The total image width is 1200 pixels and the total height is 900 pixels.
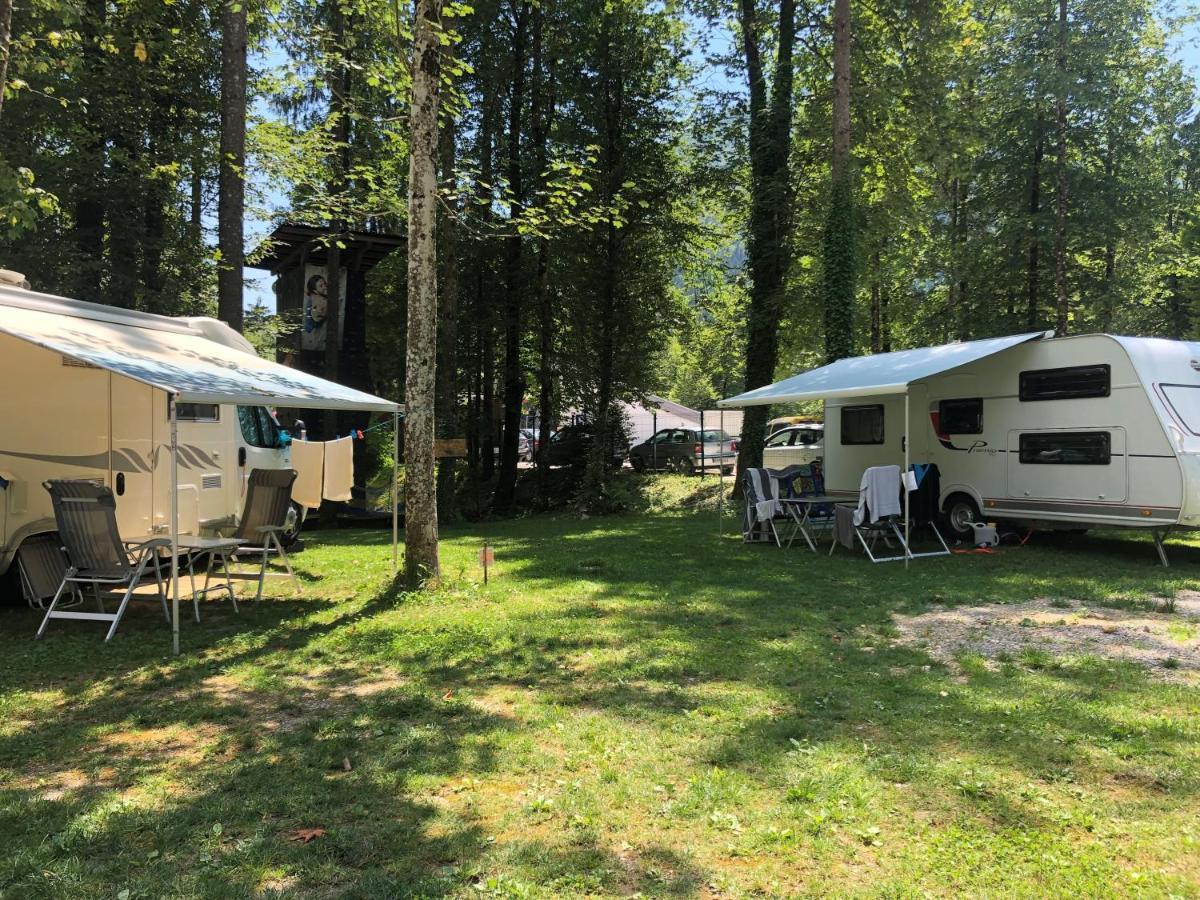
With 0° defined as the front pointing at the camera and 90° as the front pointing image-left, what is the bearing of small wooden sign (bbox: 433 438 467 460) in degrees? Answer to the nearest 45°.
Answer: approximately 0°

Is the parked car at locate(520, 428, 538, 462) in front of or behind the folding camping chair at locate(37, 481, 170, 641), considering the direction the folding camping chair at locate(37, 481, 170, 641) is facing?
in front

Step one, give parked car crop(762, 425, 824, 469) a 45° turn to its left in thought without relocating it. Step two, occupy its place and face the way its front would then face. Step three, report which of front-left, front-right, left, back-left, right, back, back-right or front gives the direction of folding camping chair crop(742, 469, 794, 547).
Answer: front-left

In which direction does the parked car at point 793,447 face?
to the viewer's left

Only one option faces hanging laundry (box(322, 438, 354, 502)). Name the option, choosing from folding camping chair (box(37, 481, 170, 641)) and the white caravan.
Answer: the folding camping chair

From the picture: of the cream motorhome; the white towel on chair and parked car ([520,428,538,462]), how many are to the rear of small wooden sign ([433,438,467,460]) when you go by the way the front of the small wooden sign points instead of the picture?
1

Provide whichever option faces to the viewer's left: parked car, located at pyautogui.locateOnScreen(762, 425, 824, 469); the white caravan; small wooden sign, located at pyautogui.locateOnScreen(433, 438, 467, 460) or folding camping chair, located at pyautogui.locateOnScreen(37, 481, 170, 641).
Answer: the parked car

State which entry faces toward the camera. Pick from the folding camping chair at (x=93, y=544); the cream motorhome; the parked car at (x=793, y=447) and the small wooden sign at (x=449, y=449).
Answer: the small wooden sign

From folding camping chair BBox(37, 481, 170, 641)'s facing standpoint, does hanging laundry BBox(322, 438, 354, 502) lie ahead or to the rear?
ahead

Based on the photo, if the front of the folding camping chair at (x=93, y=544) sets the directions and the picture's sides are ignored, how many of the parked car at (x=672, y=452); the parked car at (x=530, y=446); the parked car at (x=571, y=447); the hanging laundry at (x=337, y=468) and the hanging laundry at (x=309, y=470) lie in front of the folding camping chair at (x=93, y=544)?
5

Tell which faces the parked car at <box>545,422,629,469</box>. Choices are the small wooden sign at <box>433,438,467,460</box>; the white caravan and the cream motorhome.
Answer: the cream motorhome

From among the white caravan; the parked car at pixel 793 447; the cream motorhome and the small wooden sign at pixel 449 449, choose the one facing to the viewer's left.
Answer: the parked car

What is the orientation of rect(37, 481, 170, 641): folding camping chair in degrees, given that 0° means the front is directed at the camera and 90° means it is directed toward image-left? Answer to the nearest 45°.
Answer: approximately 225°

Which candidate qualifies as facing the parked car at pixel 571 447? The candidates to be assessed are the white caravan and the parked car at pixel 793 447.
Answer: the parked car at pixel 793 447

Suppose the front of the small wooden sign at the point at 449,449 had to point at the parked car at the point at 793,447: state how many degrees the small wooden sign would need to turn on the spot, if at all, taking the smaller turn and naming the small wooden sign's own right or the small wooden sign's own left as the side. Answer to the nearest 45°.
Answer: approximately 135° to the small wooden sign's own left
